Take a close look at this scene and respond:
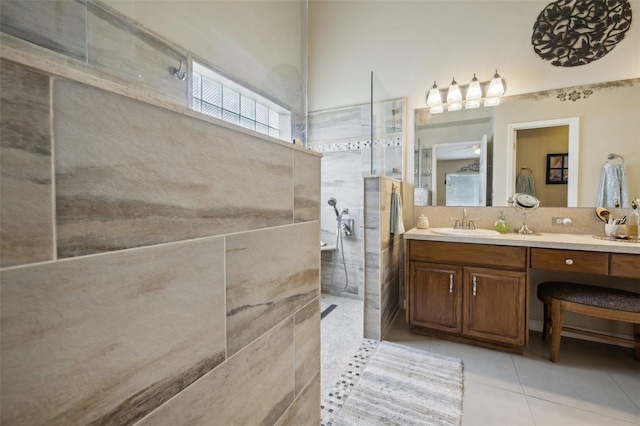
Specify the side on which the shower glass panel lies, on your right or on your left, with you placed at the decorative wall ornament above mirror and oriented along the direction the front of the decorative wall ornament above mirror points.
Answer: on your right

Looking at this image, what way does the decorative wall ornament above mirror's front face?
toward the camera

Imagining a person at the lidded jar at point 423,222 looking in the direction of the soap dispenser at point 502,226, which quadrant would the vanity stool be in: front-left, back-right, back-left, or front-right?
front-right

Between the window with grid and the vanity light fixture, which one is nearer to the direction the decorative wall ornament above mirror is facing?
the window with grid
